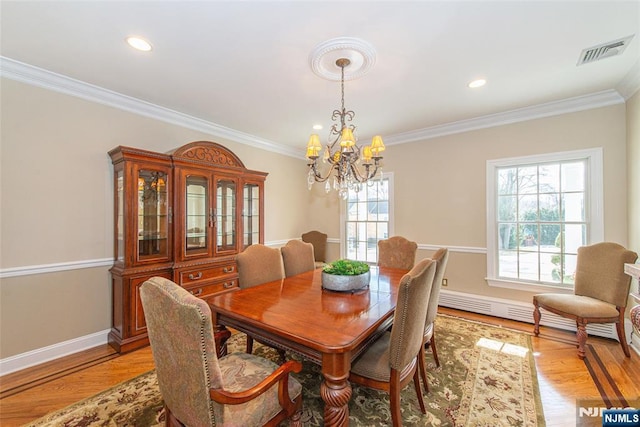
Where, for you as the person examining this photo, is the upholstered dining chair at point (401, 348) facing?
facing away from the viewer and to the left of the viewer

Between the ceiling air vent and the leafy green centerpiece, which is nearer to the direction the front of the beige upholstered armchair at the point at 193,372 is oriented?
the leafy green centerpiece

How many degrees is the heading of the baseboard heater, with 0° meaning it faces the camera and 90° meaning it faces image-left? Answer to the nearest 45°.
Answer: approximately 45°

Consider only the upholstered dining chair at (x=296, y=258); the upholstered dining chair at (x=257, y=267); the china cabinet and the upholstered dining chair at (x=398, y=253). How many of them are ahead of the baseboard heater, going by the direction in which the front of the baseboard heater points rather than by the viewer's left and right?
4

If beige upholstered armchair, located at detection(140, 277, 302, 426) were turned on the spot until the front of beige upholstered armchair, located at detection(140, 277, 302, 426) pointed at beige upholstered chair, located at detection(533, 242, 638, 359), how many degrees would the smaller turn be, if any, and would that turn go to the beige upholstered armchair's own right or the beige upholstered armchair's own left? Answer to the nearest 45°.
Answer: approximately 45° to the beige upholstered armchair's own right

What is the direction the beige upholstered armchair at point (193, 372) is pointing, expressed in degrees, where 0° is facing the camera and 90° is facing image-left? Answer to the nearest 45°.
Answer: approximately 225°

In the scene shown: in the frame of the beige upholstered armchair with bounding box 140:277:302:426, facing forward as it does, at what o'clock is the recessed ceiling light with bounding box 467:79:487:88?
The recessed ceiling light is roughly at 1 o'clock from the beige upholstered armchair.
